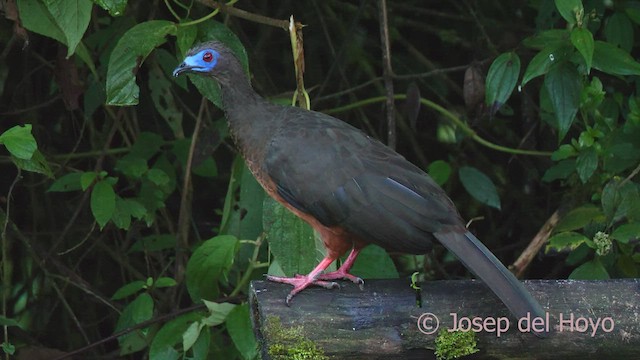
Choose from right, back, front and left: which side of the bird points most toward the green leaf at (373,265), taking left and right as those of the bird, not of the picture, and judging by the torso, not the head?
right

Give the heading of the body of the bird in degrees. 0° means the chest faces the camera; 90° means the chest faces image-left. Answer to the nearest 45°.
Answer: approximately 90°

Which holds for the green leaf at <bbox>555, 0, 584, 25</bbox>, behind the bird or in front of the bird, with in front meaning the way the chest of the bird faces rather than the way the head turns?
behind

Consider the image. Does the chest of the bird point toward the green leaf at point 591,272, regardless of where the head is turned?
no

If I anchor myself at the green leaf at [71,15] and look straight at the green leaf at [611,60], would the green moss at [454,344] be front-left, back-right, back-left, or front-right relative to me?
front-right

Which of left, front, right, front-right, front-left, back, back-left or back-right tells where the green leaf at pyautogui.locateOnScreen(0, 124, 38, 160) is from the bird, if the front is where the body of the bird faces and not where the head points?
front

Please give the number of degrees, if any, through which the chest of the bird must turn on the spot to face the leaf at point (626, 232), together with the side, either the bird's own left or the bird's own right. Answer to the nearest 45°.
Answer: approximately 135° to the bird's own right

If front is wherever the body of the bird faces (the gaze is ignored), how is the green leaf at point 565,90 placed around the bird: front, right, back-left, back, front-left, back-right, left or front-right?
back-right

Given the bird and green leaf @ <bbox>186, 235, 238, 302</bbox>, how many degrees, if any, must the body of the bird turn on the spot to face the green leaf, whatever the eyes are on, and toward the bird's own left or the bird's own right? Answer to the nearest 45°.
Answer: approximately 45° to the bird's own right
